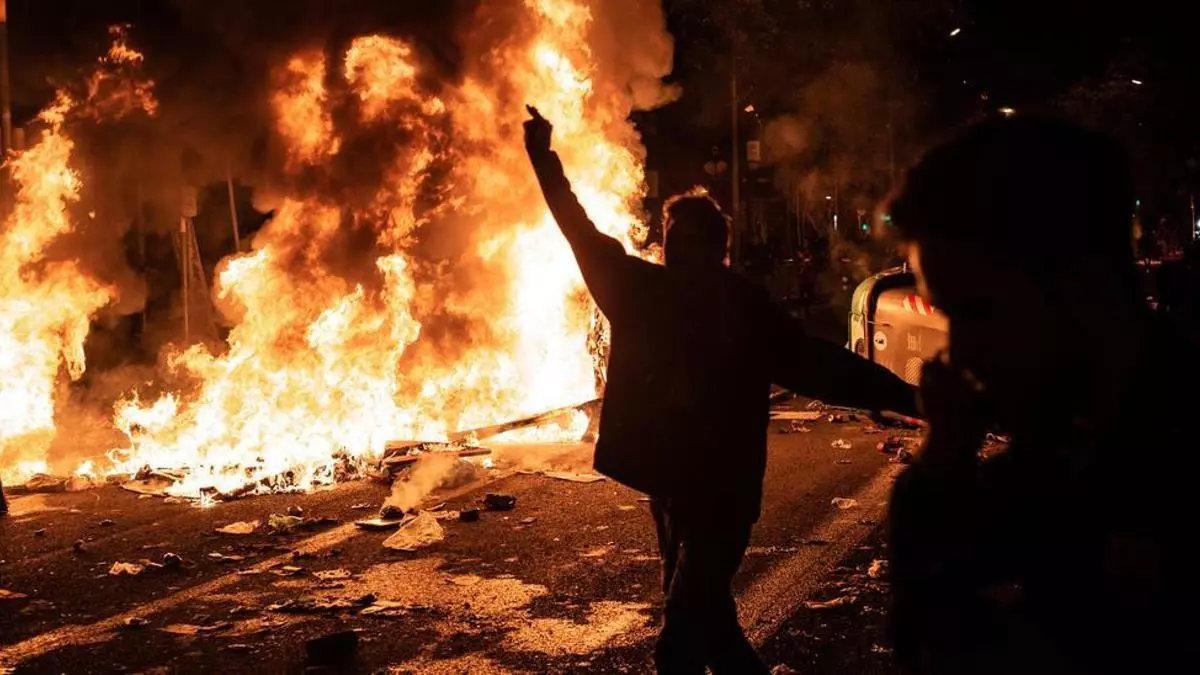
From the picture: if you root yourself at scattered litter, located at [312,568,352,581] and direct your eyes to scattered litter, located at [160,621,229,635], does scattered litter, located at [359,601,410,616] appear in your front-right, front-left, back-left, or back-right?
front-left
